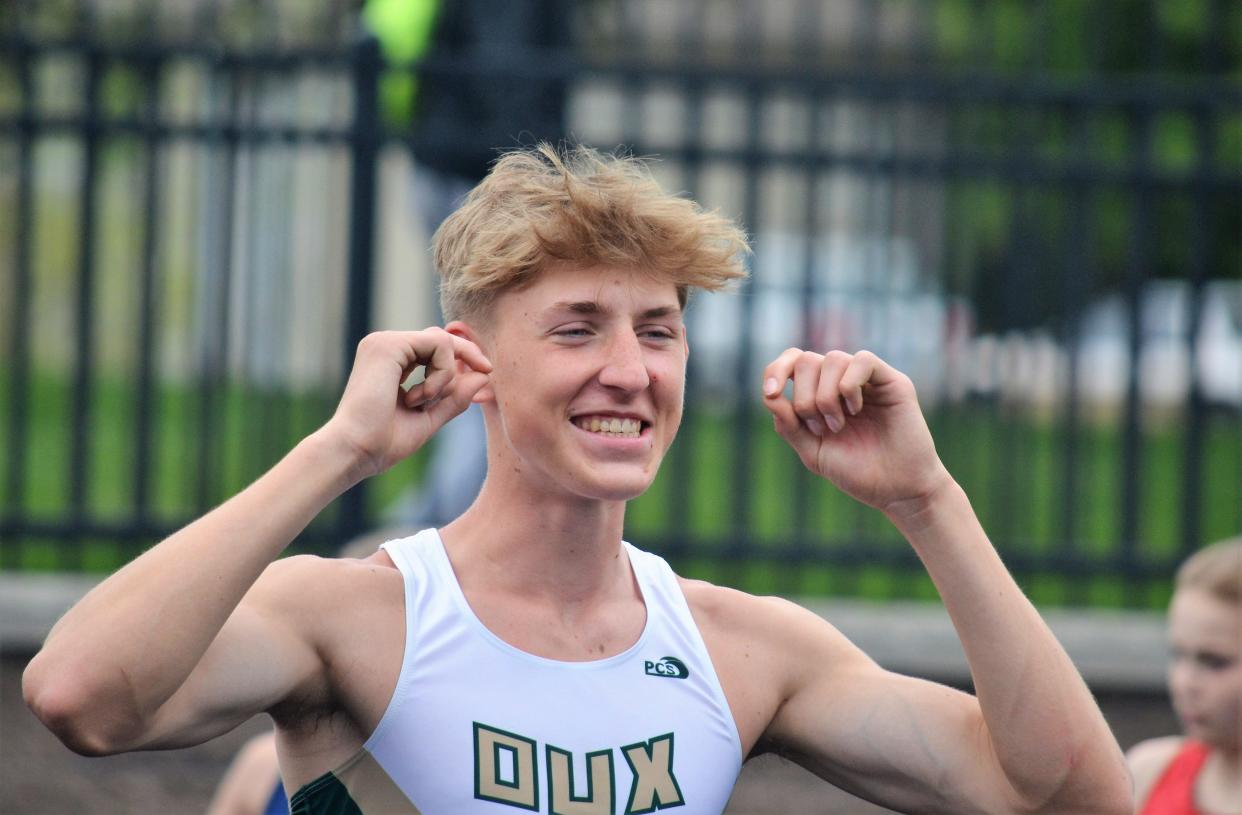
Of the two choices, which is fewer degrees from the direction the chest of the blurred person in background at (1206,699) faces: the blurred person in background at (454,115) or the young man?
the young man

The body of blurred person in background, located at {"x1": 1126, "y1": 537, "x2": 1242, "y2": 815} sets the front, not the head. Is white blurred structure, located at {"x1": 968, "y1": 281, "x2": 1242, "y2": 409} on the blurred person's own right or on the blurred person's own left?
on the blurred person's own right

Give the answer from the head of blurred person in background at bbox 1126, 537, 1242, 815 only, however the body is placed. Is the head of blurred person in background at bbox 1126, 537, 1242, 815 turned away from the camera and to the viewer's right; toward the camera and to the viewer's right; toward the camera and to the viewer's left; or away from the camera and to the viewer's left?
toward the camera and to the viewer's left

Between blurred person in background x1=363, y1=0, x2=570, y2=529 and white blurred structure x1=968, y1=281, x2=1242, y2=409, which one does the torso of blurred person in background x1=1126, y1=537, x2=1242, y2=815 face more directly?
the blurred person in background

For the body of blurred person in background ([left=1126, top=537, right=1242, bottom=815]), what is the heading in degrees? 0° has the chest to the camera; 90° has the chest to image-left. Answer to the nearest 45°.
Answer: approximately 45°

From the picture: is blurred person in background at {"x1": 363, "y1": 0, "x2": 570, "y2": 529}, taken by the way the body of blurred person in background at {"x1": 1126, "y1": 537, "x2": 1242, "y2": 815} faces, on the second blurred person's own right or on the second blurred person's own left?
on the second blurred person's own right
